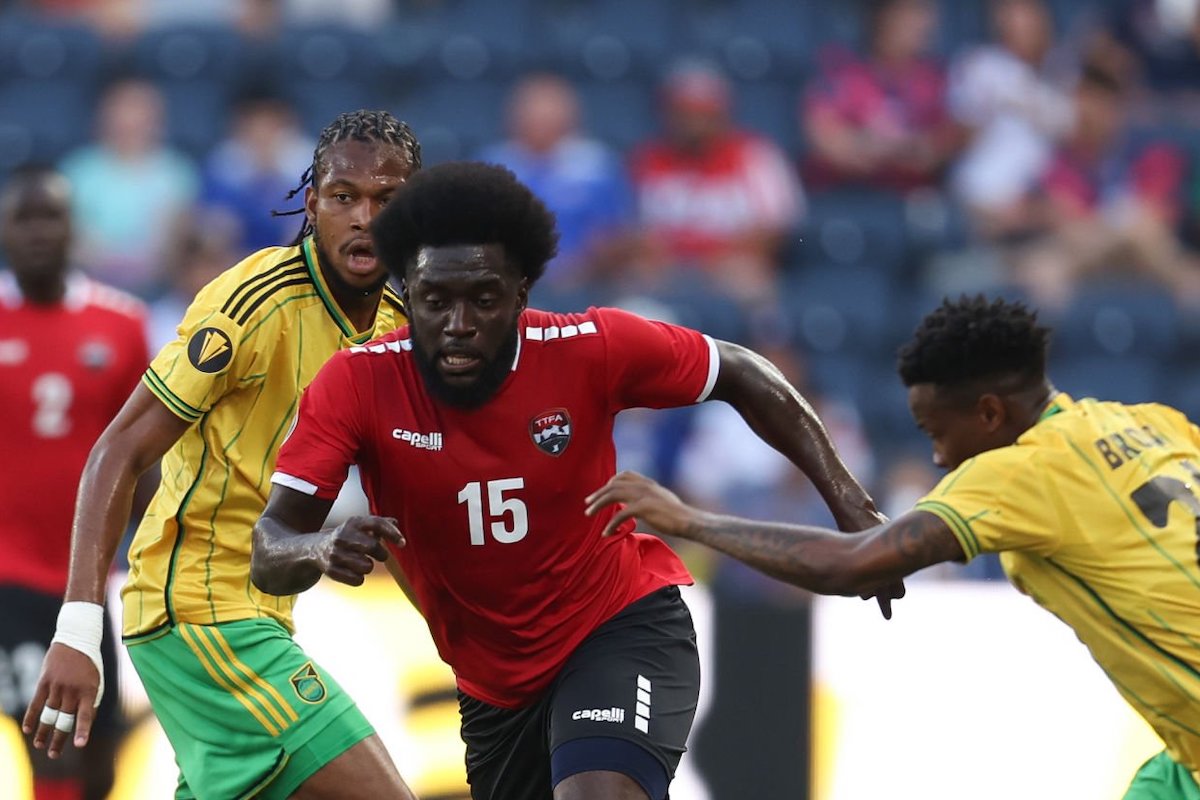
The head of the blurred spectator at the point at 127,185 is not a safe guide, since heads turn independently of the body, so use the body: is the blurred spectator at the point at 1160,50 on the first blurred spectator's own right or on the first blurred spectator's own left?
on the first blurred spectator's own left

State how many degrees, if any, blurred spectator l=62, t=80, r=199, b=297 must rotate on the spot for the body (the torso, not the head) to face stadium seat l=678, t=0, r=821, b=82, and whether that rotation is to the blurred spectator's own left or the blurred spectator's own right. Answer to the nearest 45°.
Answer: approximately 90° to the blurred spectator's own left

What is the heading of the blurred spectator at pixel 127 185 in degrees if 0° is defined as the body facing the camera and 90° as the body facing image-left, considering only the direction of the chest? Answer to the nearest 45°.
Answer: approximately 0°

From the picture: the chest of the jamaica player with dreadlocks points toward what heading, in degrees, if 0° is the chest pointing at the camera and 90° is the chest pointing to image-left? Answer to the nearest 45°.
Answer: approximately 315°

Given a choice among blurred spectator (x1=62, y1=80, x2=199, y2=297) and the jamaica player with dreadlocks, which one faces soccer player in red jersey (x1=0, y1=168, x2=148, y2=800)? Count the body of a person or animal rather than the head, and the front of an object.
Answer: the blurred spectator

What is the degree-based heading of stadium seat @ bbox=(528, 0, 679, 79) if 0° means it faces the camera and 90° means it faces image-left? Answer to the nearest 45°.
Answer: approximately 0°
